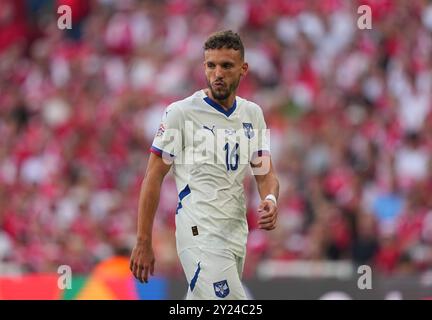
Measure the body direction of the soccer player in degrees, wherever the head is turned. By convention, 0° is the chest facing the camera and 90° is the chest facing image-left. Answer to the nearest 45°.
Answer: approximately 315°
